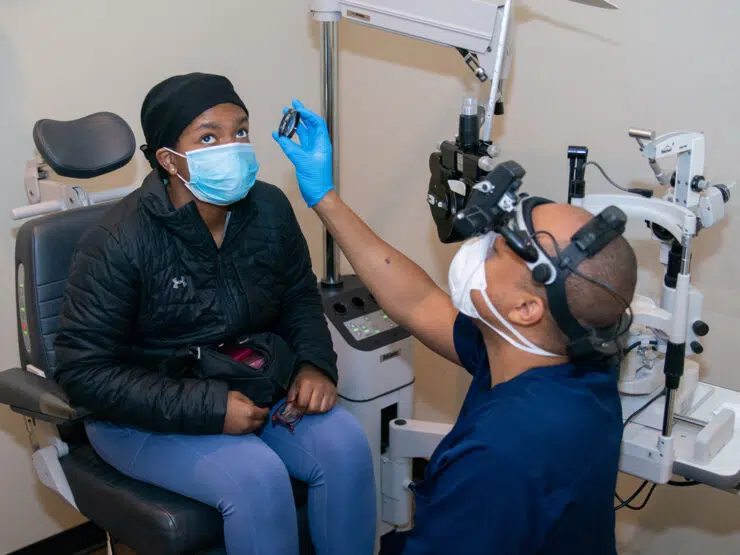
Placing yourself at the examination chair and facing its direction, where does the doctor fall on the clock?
The doctor is roughly at 12 o'clock from the examination chair.

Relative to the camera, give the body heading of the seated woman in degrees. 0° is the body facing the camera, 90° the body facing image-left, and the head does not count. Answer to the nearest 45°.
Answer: approximately 315°

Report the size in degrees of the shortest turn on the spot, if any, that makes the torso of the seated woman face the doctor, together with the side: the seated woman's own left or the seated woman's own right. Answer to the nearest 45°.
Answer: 0° — they already face them
